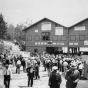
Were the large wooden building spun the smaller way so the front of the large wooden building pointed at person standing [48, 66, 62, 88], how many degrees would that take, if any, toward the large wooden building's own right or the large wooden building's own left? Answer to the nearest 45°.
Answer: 0° — it already faces them

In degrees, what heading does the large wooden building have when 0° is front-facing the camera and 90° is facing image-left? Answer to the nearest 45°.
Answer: approximately 0°
